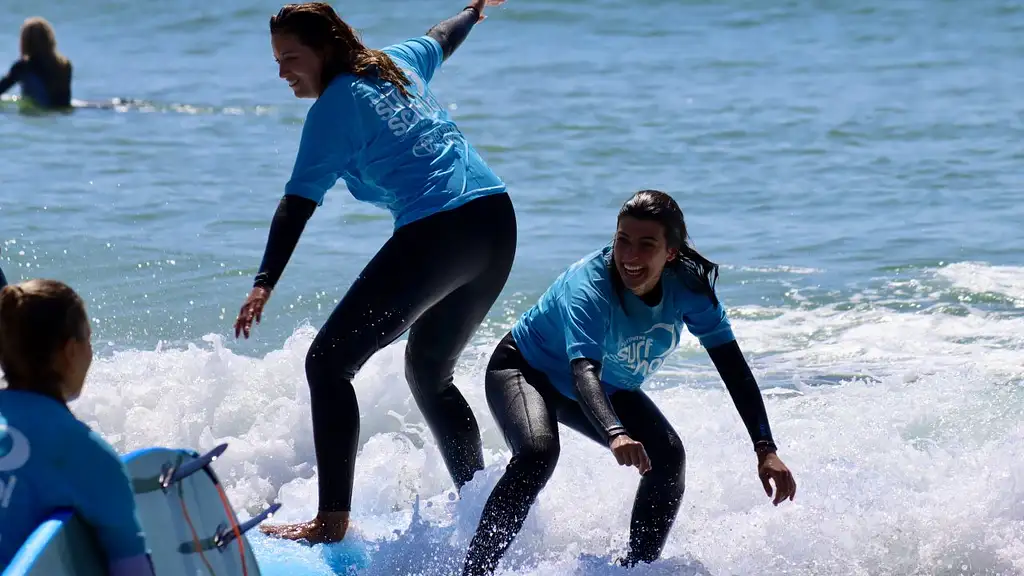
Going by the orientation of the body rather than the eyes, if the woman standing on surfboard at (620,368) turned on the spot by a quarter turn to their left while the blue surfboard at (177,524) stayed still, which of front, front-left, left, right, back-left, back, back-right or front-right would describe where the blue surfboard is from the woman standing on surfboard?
back

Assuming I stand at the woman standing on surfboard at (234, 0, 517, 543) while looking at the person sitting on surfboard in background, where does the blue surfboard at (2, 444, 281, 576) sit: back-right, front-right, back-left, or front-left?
back-left

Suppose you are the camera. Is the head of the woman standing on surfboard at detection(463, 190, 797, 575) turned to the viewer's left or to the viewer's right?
to the viewer's left

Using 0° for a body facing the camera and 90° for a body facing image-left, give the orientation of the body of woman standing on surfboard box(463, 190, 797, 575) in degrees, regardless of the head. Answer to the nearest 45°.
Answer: approximately 315°

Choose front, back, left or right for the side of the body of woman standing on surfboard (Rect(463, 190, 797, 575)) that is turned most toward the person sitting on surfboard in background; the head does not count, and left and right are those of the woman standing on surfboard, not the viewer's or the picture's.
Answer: back
